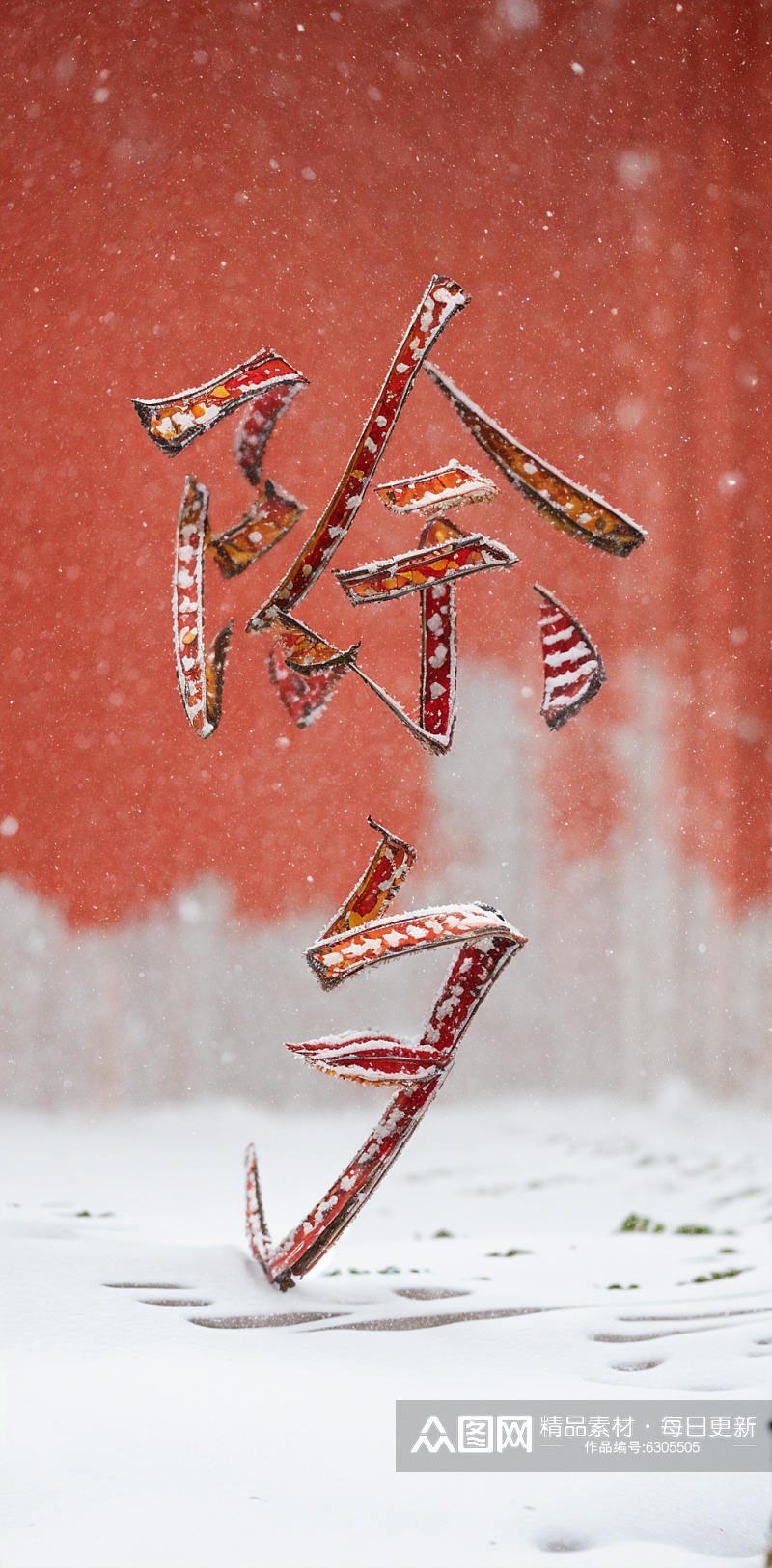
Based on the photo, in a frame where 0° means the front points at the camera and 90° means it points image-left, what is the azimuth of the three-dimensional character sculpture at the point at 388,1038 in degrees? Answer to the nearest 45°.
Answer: approximately 0°
